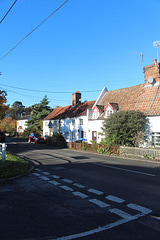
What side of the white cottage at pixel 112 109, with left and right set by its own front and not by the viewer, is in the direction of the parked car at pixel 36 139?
right

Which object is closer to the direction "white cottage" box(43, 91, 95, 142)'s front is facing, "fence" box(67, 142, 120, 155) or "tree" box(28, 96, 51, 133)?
the fence

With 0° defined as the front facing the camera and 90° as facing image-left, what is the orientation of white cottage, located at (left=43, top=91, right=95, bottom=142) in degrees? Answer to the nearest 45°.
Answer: approximately 45°

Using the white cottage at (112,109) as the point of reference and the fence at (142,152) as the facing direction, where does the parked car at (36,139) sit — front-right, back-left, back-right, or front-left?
back-right

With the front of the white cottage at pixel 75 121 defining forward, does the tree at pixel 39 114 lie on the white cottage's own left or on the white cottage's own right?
on the white cottage's own right

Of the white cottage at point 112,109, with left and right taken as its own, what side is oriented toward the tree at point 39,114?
right

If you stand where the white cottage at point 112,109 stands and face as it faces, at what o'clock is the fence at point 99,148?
The fence is roughly at 11 o'clock from the white cottage.

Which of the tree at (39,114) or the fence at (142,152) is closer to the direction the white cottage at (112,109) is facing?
the fence

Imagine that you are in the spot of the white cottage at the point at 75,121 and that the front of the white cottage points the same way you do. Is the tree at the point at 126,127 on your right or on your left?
on your left

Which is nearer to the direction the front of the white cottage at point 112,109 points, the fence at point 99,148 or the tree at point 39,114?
the fence

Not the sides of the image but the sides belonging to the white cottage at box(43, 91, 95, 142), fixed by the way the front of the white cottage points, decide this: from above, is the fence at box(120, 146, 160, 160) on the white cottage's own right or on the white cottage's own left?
on the white cottage's own left

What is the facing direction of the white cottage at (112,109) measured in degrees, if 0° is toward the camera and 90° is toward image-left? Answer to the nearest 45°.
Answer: approximately 45°
